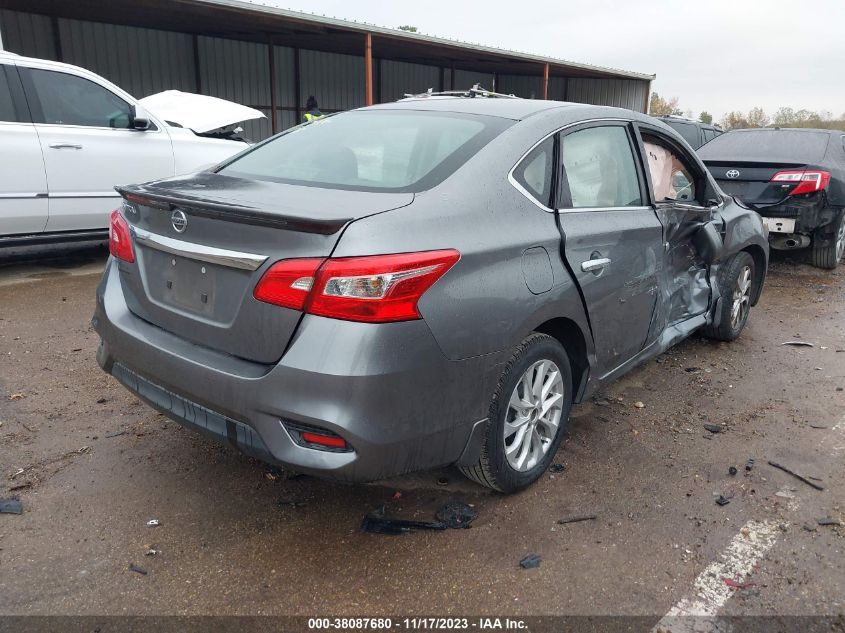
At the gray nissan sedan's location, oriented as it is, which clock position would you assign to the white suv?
The white suv is roughly at 9 o'clock from the gray nissan sedan.

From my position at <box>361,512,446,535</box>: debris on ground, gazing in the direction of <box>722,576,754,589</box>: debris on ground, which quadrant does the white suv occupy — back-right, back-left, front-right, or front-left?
back-left

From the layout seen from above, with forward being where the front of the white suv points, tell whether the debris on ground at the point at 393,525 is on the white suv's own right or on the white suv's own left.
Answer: on the white suv's own right

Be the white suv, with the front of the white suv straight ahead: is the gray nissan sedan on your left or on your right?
on your right

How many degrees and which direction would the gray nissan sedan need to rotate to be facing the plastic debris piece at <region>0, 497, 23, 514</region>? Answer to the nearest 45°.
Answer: approximately 135° to its left

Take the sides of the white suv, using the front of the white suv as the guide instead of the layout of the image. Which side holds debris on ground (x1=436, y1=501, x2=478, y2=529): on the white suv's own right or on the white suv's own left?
on the white suv's own right

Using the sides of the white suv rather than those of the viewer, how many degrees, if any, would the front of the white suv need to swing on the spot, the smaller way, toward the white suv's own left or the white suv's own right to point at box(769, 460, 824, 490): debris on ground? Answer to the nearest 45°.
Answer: approximately 45° to the white suv's own right

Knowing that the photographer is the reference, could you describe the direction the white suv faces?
facing to the right of the viewer

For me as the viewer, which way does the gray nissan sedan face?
facing away from the viewer and to the right of the viewer
